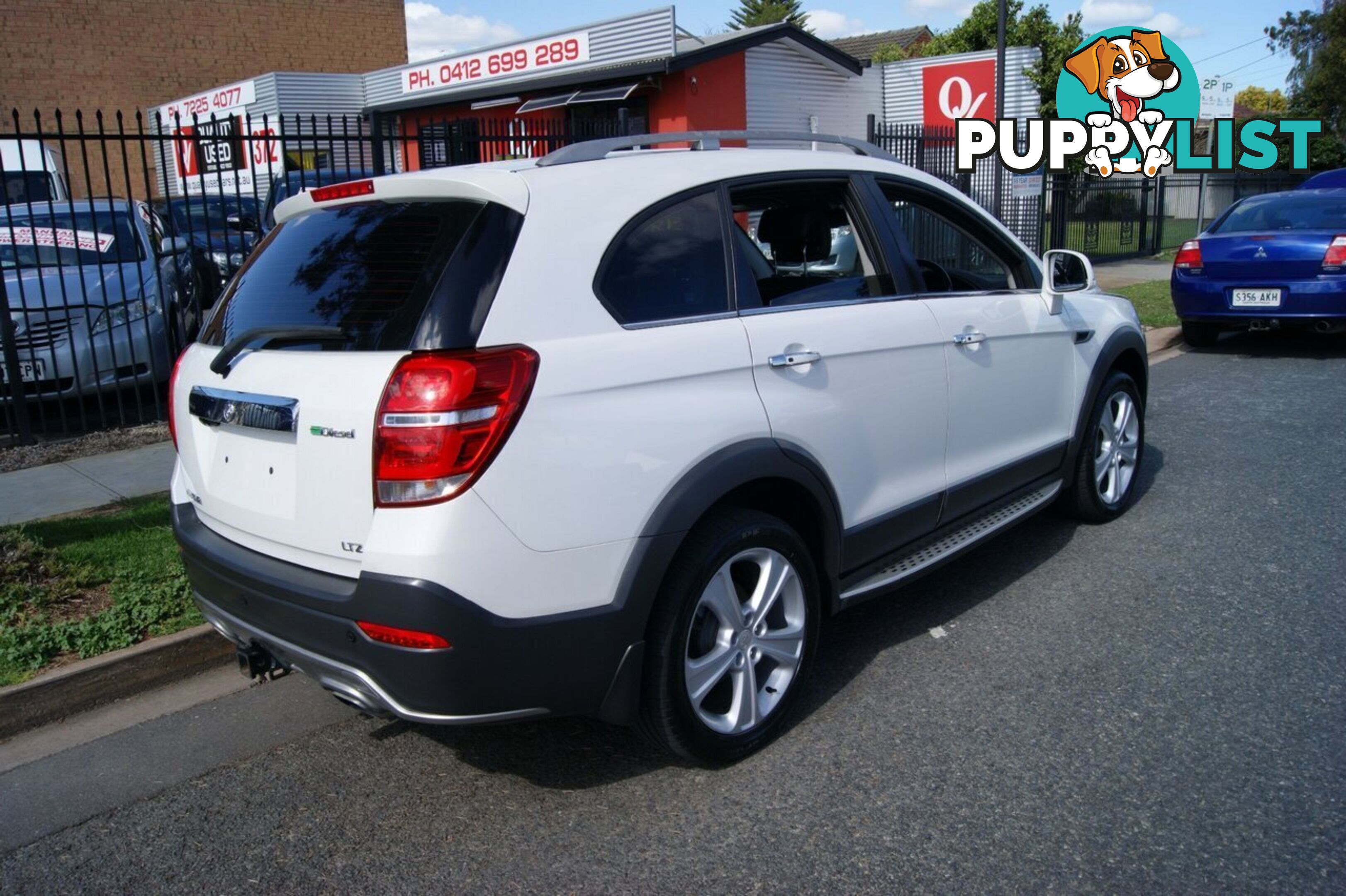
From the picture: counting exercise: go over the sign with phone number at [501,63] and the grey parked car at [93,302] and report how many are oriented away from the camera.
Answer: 0

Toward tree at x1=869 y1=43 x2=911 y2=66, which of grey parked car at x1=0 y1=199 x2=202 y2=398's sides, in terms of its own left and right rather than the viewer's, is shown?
back

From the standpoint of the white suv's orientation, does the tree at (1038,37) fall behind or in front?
in front

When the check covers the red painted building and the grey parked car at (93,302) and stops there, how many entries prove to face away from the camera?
0

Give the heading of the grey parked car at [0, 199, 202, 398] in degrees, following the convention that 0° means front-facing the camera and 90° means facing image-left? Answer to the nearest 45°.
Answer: approximately 45°

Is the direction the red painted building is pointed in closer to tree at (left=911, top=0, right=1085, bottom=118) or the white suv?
the white suv

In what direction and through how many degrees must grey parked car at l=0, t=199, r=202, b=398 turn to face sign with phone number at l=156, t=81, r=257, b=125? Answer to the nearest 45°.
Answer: approximately 135° to its right

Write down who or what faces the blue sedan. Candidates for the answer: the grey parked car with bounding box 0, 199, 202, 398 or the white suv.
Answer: the white suv

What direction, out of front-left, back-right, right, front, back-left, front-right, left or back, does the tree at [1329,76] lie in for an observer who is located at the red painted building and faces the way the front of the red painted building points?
back

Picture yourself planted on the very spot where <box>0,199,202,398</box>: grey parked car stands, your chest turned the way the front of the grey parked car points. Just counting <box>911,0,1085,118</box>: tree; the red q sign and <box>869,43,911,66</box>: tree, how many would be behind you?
3

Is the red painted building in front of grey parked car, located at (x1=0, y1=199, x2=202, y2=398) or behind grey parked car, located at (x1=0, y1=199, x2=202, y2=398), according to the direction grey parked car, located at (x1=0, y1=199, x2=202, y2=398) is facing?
behind

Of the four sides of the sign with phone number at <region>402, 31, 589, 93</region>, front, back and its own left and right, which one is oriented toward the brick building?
right

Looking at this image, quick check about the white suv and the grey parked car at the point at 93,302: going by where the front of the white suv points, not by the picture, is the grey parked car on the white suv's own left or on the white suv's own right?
on the white suv's own left

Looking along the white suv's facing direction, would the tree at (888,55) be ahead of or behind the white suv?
ahead
